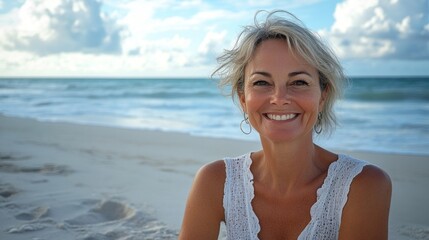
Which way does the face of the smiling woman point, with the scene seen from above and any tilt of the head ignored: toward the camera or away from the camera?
toward the camera

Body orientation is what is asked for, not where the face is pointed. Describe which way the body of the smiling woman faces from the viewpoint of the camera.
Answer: toward the camera
